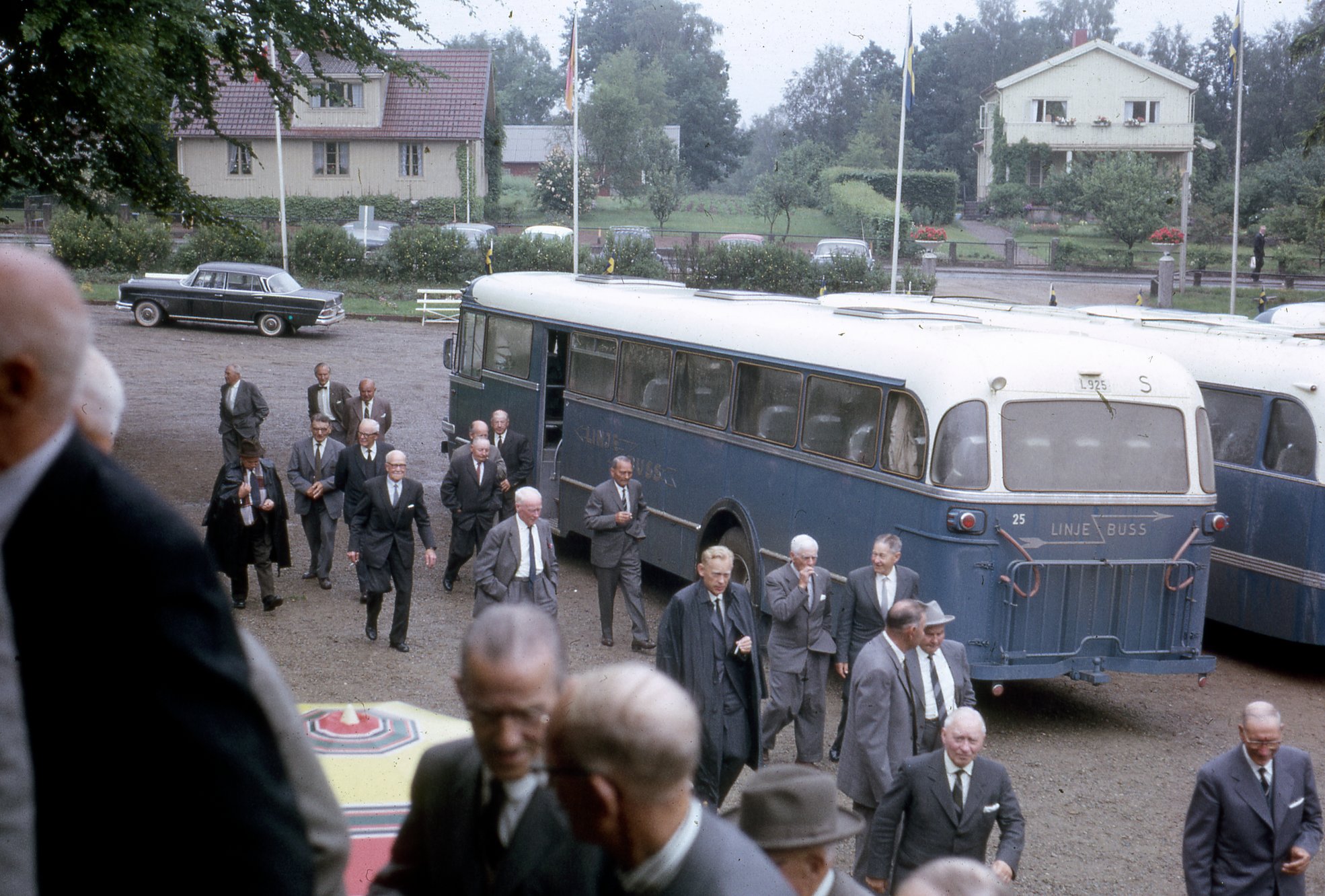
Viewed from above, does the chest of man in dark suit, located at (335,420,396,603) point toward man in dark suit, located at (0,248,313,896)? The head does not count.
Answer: yes

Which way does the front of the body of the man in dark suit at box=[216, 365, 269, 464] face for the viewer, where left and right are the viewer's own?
facing the viewer and to the left of the viewer

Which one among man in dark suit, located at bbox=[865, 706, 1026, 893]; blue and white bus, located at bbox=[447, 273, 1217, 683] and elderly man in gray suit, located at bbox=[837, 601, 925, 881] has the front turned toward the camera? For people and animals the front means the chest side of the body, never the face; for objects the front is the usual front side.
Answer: the man in dark suit

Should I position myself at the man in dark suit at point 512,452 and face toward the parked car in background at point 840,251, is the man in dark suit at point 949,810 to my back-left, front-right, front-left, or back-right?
back-right

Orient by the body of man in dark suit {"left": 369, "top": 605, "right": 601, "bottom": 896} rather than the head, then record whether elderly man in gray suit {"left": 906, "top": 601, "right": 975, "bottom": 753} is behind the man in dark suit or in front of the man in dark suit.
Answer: behind

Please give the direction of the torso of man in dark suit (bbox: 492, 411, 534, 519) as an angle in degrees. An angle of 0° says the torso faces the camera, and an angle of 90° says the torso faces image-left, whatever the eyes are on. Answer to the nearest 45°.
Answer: approximately 45°

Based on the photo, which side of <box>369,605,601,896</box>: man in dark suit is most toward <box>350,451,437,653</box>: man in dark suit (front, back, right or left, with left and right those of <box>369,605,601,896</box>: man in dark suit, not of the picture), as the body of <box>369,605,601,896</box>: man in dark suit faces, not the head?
back

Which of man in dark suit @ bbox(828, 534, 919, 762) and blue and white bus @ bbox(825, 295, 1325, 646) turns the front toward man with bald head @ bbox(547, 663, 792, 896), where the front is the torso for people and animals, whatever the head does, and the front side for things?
the man in dark suit

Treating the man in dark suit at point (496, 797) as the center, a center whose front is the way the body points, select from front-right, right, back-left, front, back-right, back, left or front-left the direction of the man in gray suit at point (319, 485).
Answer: back
